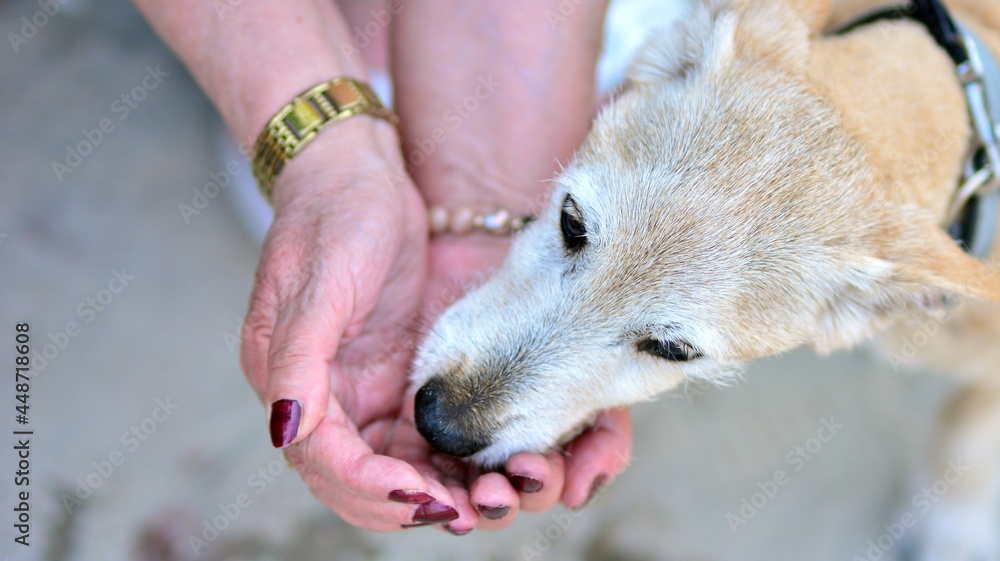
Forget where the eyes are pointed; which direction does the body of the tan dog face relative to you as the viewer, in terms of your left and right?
facing the viewer and to the left of the viewer
